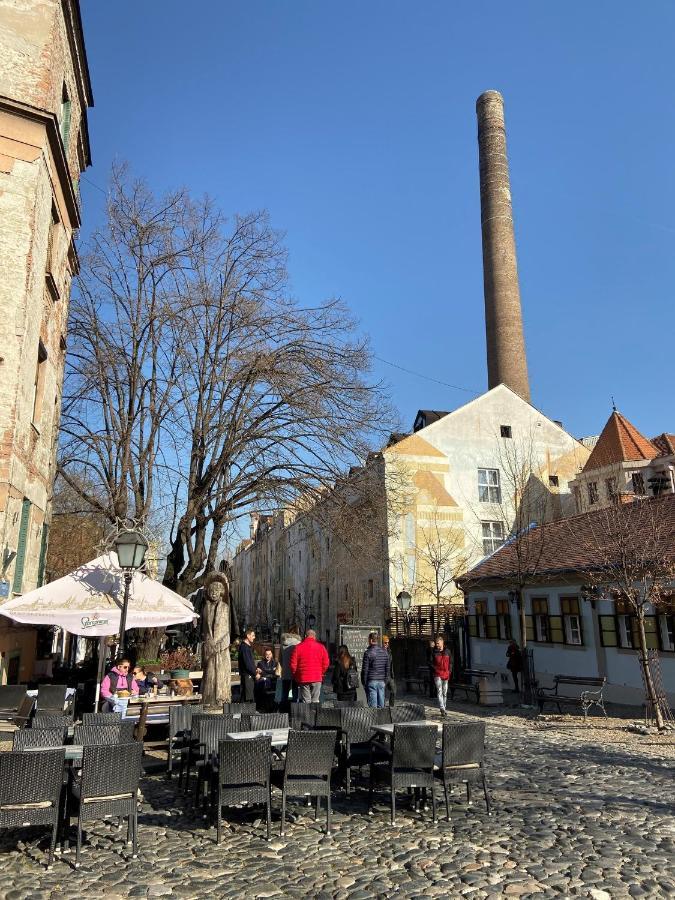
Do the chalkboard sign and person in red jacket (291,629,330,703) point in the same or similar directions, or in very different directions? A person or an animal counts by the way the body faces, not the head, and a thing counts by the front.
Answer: very different directions

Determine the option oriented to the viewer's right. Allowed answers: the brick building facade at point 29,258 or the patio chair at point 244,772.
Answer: the brick building facade

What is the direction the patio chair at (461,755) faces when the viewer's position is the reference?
facing away from the viewer and to the left of the viewer

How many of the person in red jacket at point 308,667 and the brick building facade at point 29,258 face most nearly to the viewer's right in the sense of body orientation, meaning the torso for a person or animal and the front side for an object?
1

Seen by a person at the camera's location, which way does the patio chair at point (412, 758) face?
facing away from the viewer and to the left of the viewer

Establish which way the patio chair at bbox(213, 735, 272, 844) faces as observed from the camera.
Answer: facing away from the viewer

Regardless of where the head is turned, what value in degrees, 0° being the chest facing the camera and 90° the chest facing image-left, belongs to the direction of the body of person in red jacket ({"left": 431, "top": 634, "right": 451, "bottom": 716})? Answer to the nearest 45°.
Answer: approximately 0°

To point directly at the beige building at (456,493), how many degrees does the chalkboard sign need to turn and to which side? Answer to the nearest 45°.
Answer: approximately 180°

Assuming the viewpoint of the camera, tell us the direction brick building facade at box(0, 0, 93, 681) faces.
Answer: facing to the right of the viewer

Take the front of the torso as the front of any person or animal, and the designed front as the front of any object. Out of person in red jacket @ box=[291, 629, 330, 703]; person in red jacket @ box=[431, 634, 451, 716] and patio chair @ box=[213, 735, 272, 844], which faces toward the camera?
person in red jacket @ box=[431, 634, 451, 716]

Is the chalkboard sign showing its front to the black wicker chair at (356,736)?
yes
